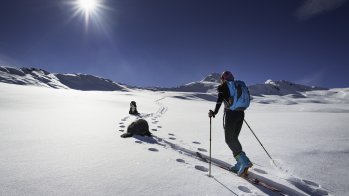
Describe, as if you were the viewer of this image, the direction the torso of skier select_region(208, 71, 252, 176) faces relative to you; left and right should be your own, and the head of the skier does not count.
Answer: facing away from the viewer and to the left of the viewer
